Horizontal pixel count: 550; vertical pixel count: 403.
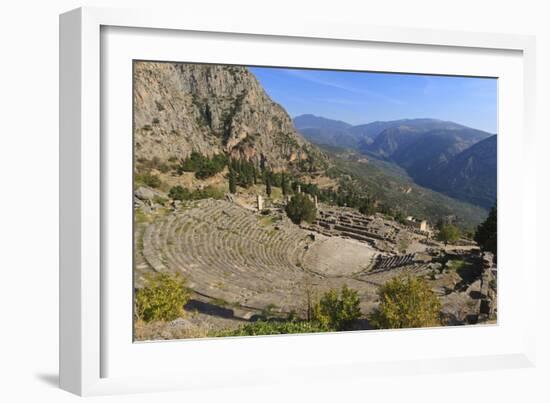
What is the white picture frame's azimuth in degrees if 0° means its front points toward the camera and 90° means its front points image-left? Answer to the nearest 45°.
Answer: approximately 315°
